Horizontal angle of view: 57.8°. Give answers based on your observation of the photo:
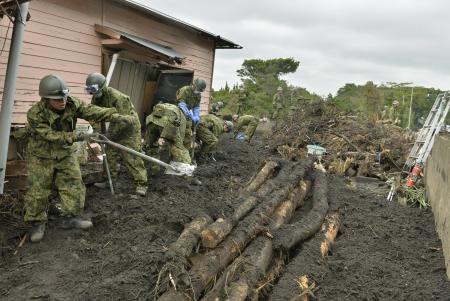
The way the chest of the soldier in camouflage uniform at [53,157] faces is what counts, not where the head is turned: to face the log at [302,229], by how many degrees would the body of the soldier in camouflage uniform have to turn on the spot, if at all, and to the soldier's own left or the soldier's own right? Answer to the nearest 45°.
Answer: approximately 45° to the soldier's own left

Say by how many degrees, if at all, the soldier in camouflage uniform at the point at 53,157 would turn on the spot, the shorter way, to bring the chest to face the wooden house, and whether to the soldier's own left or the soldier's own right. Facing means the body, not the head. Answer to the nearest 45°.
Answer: approximately 135° to the soldier's own left

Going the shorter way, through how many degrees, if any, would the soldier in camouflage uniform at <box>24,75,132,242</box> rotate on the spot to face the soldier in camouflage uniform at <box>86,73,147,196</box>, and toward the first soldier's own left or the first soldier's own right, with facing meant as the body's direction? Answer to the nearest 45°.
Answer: approximately 90° to the first soldier's own left

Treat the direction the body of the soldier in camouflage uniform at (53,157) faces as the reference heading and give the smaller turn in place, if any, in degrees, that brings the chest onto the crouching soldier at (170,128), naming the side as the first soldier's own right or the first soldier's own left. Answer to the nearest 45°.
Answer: approximately 90° to the first soldier's own left

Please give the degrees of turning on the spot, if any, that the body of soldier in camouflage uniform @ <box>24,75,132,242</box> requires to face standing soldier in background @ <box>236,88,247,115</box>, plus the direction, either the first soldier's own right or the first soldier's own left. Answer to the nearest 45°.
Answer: approximately 90° to the first soldier's own left
